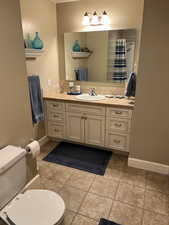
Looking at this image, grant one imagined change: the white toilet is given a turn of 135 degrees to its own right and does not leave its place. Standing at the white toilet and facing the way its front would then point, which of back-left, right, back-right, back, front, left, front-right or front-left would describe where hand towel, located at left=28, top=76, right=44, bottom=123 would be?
right

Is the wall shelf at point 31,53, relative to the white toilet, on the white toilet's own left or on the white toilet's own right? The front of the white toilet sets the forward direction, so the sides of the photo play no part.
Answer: on the white toilet's own left

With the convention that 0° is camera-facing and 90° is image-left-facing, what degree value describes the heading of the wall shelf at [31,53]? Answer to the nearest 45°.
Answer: approximately 315°

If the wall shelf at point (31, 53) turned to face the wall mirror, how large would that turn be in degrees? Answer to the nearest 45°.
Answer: approximately 45° to its left

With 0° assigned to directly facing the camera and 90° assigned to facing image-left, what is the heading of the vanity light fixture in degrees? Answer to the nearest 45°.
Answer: approximately 0°

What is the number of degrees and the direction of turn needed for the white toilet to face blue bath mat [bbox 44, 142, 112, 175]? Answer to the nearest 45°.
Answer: approximately 90° to its left

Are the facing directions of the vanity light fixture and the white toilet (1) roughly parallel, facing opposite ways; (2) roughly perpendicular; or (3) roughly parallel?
roughly perpendicular

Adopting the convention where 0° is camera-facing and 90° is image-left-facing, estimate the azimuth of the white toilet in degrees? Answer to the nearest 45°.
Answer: approximately 315°

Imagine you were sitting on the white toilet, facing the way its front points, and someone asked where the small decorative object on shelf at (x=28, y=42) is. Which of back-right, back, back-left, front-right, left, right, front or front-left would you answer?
back-left

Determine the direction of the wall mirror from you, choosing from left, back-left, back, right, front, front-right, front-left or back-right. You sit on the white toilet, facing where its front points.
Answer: left
